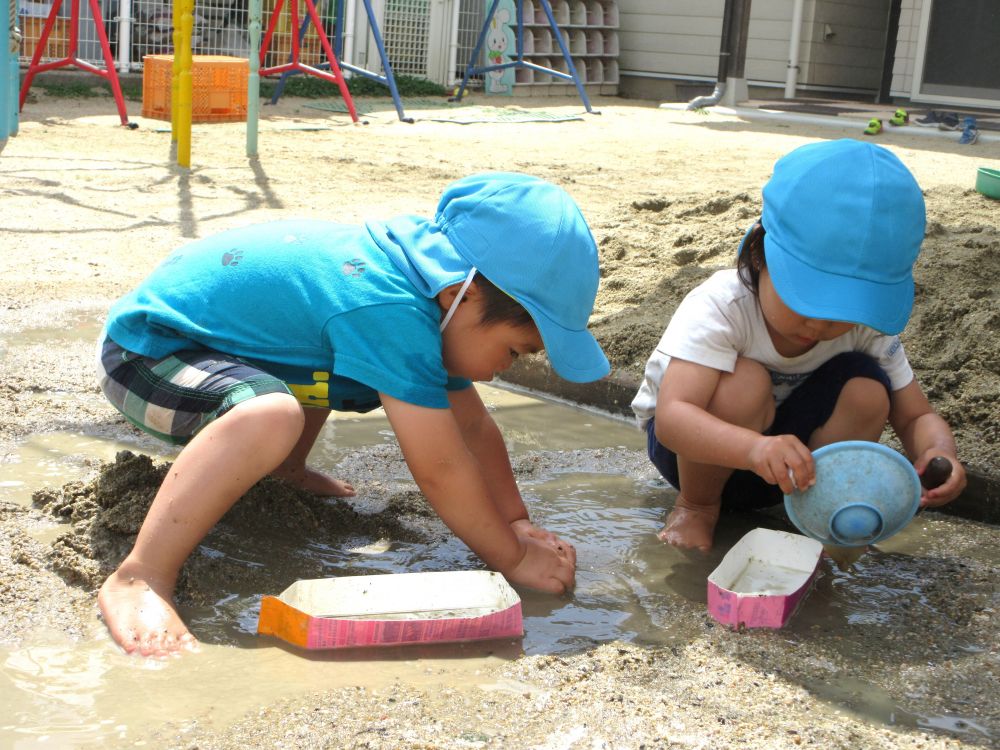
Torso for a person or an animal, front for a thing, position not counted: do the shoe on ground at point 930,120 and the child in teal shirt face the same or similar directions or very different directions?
very different directions

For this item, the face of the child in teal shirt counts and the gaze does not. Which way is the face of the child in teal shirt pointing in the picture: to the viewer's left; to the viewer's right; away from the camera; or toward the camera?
to the viewer's right

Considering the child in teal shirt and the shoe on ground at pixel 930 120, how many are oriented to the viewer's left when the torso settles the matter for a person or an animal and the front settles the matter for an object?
1

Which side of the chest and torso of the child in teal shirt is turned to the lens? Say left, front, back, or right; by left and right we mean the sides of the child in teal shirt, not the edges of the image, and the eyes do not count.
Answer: right

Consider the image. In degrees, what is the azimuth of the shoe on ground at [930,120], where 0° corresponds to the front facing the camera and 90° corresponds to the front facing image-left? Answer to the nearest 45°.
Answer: approximately 90°

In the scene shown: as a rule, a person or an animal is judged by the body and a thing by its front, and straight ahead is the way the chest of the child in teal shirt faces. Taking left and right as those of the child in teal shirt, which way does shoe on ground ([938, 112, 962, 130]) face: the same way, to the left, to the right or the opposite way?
the opposite way

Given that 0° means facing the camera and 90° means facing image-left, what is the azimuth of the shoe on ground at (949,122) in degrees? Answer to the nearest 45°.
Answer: approximately 45°

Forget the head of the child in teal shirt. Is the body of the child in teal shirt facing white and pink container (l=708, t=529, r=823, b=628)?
yes
